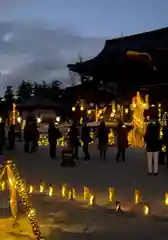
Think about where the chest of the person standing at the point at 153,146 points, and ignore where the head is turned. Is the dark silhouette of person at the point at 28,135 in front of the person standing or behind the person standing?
in front

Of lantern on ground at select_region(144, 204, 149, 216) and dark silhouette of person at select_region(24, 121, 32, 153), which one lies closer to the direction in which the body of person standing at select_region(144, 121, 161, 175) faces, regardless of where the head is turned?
the dark silhouette of person

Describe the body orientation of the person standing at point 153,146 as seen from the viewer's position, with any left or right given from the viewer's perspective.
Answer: facing away from the viewer

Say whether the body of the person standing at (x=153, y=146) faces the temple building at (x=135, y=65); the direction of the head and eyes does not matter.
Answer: yes

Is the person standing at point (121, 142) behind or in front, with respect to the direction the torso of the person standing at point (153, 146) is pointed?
in front

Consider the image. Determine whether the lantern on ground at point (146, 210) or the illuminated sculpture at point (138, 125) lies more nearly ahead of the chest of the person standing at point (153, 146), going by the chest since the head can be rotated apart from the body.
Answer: the illuminated sculpture

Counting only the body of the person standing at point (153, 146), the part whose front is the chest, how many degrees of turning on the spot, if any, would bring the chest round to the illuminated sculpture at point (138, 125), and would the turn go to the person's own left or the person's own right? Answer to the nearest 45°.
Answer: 0° — they already face it

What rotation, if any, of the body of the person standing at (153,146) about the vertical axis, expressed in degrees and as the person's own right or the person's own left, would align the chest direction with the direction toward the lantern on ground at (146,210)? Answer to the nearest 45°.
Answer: approximately 180°

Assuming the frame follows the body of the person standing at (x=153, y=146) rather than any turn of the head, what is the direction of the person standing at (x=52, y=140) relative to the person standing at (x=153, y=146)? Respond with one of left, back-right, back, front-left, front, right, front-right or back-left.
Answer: front-left
